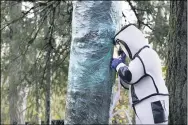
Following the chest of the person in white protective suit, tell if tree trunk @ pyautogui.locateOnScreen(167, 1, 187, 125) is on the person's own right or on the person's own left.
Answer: on the person's own right

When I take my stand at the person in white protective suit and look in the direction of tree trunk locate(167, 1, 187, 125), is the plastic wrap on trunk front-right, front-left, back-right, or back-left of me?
back-left

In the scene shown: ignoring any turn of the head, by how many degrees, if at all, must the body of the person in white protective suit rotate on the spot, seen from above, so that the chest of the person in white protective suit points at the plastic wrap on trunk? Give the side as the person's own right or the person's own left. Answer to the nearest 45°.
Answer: approximately 45° to the person's own left

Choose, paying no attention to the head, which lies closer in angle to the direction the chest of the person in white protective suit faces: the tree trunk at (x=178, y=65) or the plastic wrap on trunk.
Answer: the plastic wrap on trunk

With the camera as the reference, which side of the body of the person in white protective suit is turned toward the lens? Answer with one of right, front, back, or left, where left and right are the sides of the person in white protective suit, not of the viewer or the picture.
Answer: left

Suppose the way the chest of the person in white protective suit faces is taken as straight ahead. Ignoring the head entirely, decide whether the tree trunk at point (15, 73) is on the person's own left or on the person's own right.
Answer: on the person's own right

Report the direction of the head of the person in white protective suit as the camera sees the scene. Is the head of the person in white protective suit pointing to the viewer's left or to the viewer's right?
to the viewer's left
